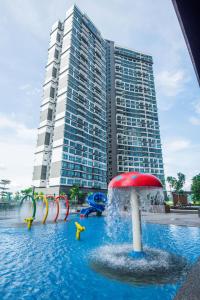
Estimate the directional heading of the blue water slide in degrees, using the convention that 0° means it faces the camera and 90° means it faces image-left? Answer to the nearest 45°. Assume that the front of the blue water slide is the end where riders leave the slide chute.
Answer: approximately 45°

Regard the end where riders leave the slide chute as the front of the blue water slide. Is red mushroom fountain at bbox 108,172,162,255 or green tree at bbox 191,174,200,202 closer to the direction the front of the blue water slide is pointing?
the red mushroom fountain

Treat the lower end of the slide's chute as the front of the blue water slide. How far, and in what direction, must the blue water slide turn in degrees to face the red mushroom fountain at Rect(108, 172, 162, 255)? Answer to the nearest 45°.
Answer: approximately 45° to its left

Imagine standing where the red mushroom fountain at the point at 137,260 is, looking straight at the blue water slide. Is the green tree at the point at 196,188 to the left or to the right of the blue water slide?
right

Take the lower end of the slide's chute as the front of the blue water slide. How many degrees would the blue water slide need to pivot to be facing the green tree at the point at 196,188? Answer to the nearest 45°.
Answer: approximately 180°

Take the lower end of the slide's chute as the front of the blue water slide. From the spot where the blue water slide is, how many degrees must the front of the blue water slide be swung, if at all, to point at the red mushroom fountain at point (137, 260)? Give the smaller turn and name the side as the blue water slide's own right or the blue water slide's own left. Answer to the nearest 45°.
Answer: approximately 45° to the blue water slide's own left

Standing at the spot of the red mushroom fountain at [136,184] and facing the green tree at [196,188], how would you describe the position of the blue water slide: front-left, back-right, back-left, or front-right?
front-left
